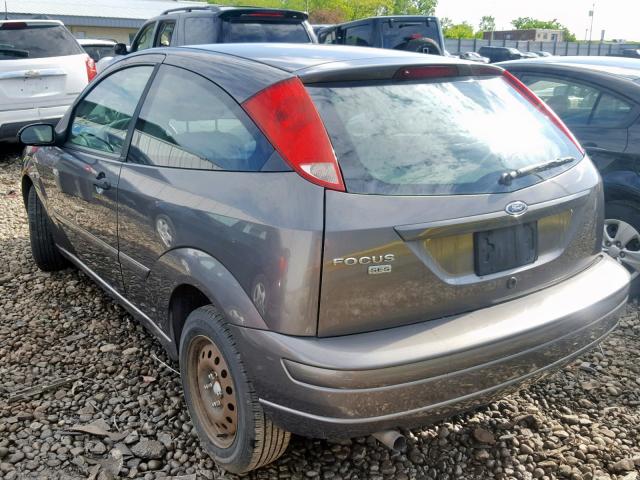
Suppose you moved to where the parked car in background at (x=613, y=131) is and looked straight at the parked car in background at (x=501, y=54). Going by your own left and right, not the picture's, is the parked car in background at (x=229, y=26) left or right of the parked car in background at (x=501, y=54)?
left

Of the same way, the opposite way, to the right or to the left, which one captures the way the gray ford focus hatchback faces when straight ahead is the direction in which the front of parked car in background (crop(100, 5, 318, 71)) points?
the same way

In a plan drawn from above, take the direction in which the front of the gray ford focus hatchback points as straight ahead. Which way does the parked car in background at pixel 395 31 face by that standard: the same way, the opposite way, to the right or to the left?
the same way

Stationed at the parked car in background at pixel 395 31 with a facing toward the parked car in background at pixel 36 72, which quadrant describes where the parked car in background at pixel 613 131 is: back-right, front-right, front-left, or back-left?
front-left

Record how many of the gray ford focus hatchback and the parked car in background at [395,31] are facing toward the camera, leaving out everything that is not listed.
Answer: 0

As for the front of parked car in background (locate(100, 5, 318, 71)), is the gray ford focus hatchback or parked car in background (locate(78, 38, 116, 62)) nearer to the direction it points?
the parked car in background

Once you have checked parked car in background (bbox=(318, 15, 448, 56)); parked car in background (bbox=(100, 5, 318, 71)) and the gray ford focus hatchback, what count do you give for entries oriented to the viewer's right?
0

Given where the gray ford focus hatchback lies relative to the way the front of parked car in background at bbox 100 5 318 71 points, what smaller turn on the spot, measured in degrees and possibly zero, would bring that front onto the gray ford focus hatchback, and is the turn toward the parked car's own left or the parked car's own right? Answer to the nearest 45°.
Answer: approximately 135° to the parked car's own left

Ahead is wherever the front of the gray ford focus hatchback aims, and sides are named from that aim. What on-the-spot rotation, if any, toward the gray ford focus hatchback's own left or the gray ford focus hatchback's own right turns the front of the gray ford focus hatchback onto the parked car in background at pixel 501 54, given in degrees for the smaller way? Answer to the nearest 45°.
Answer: approximately 45° to the gray ford focus hatchback's own right

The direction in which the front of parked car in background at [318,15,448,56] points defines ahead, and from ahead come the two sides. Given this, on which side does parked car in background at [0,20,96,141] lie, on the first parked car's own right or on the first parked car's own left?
on the first parked car's own left

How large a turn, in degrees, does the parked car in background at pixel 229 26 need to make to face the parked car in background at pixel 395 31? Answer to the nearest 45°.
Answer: approximately 90° to its right

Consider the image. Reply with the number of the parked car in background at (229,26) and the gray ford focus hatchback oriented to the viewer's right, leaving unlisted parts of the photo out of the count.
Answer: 0

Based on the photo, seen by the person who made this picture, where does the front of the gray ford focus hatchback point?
facing away from the viewer and to the left of the viewer

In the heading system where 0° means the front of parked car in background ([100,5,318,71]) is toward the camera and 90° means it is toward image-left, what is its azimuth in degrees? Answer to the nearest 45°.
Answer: approximately 135°

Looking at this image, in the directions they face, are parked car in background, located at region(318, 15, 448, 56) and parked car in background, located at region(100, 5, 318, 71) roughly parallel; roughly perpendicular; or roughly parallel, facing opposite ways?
roughly parallel

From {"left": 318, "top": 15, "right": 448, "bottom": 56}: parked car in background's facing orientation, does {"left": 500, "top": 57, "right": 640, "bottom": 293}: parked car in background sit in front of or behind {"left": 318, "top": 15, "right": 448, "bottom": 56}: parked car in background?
behind

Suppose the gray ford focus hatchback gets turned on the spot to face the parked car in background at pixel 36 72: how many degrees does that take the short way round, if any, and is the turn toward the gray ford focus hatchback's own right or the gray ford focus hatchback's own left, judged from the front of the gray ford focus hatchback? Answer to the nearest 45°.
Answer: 0° — it already faces it

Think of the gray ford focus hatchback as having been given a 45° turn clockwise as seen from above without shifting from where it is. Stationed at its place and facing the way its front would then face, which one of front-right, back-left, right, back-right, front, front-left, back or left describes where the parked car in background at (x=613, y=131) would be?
front-right

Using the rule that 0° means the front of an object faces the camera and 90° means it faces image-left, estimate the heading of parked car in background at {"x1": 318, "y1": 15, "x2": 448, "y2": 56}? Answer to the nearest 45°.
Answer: approximately 135°
